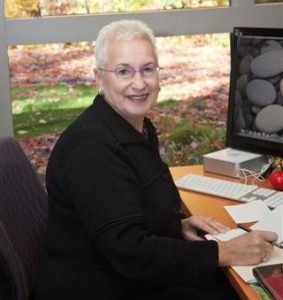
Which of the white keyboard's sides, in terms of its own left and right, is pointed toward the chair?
front

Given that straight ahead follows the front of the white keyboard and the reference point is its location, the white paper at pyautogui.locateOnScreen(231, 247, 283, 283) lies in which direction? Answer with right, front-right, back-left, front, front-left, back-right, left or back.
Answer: front-left

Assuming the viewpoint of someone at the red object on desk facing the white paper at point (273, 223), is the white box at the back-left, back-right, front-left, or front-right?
back-right

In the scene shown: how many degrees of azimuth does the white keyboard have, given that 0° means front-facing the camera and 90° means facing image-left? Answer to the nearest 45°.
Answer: approximately 45°
